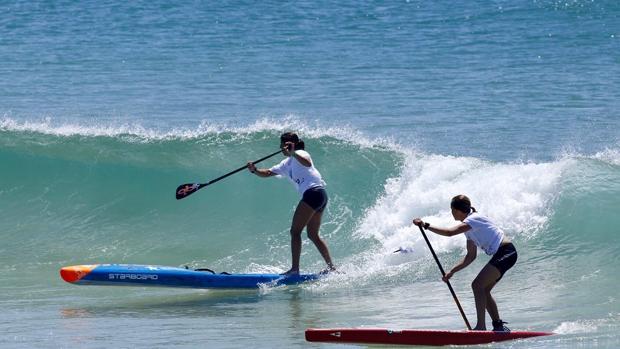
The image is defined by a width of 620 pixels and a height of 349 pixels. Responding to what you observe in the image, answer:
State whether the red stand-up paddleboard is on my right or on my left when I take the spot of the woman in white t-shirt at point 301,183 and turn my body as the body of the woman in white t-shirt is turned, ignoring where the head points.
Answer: on my left

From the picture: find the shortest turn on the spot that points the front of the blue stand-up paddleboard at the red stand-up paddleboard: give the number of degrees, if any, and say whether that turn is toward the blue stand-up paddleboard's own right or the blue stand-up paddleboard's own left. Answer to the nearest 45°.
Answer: approximately 135° to the blue stand-up paddleboard's own left

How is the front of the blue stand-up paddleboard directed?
to the viewer's left

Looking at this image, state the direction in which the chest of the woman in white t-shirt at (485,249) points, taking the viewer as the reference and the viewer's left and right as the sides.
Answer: facing to the left of the viewer

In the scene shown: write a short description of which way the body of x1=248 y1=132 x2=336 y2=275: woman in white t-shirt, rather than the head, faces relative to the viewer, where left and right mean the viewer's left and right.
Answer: facing to the left of the viewer

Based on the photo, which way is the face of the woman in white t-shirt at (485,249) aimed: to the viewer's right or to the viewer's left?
to the viewer's left
